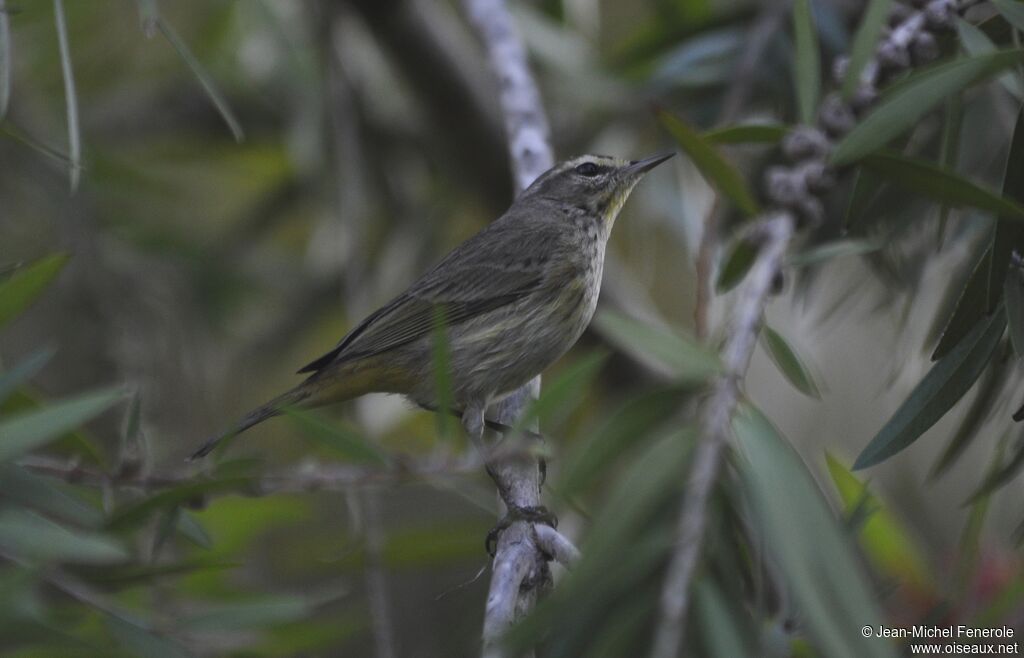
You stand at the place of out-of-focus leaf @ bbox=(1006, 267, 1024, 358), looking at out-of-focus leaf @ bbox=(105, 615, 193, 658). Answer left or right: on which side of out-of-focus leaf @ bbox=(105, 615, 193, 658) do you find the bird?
right

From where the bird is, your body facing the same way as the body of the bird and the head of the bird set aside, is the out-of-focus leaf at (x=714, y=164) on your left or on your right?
on your right

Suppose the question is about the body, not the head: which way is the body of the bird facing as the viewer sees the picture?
to the viewer's right

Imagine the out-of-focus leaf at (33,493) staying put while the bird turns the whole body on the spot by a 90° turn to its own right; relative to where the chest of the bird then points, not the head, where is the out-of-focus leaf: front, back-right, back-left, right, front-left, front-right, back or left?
front-right

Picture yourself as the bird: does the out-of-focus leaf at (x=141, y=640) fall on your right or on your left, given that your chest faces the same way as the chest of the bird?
on your right
